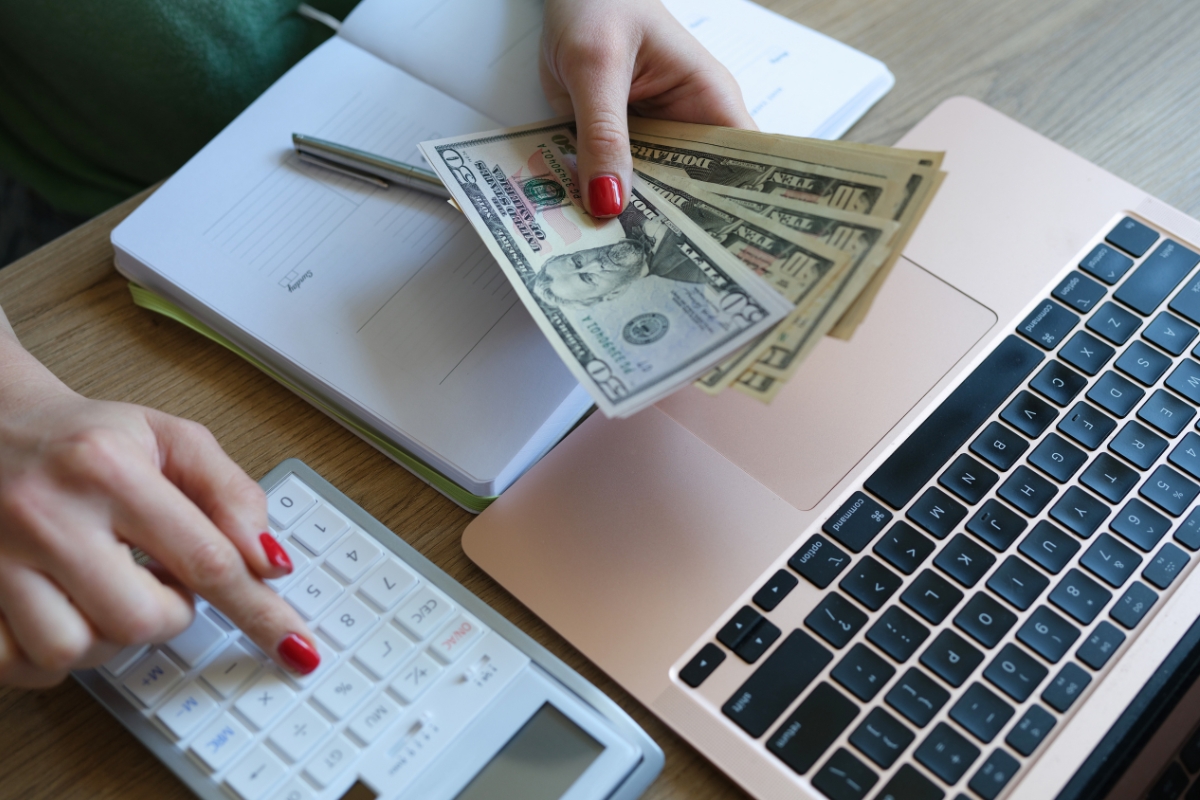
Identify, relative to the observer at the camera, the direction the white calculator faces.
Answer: facing away from the viewer and to the left of the viewer

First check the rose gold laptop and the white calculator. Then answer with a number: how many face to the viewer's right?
0

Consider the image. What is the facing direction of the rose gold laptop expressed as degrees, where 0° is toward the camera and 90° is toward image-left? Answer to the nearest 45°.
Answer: approximately 135°
